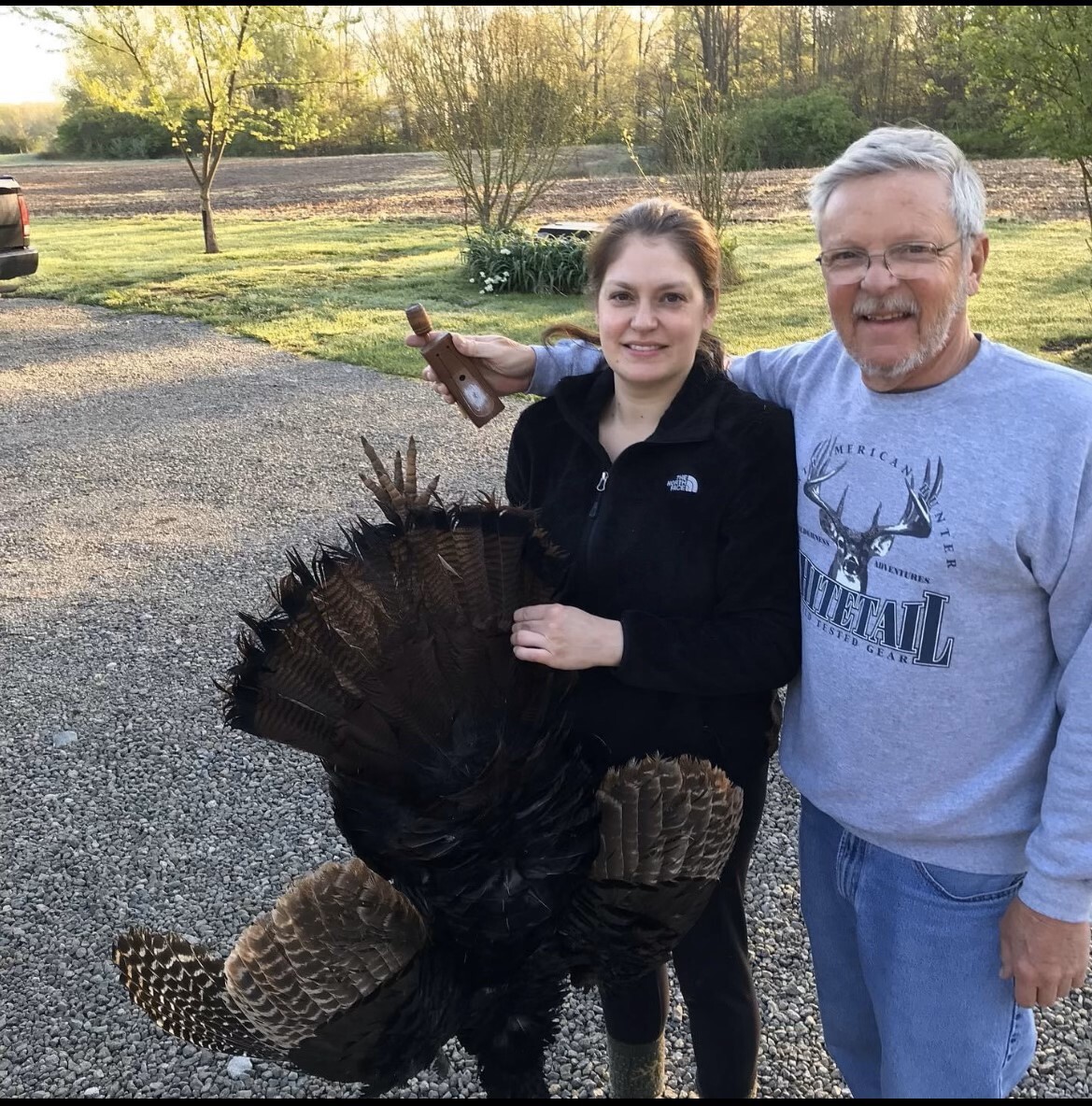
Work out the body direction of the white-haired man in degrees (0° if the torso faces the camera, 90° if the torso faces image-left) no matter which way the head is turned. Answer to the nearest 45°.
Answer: approximately 45°

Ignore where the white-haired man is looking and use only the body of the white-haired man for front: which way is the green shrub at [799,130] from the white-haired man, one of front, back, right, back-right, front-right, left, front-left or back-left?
back-right

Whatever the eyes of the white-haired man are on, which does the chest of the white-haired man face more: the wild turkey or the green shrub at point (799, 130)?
the wild turkey

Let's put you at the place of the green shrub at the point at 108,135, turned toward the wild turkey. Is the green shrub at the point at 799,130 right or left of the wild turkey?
left

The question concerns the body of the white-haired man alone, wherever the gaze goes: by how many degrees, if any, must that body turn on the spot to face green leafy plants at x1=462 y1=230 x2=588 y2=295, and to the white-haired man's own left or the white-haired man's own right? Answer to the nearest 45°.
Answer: approximately 135° to the white-haired man's own right

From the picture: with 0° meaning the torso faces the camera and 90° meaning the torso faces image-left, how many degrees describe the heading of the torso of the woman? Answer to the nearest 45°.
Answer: approximately 45°

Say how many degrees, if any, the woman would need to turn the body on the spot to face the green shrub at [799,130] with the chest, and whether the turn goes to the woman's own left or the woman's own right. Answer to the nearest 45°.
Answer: approximately 135° to the woman's own right

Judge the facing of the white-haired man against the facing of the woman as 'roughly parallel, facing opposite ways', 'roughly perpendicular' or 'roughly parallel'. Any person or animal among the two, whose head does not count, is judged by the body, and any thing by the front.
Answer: roughly parallel

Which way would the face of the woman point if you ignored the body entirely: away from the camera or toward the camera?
toward the camera

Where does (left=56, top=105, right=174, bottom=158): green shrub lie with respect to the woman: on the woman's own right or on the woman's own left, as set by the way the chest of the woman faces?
on the woman's own right

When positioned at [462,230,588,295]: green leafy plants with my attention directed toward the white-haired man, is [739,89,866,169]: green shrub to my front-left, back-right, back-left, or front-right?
back-left

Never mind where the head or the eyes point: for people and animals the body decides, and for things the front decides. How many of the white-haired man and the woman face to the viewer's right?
0
